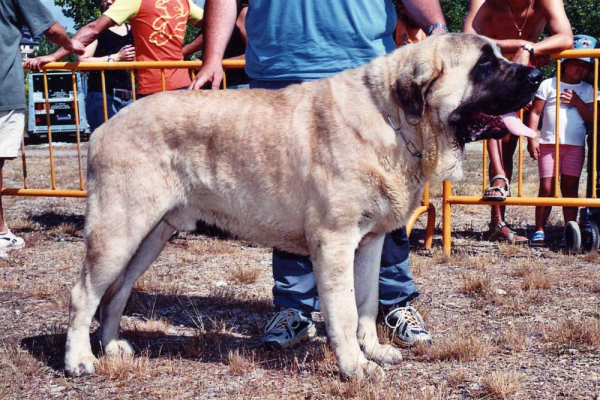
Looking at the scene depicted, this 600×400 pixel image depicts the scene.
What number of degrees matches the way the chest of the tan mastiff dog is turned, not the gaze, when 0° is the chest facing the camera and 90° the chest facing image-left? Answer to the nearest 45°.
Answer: approximately 270°

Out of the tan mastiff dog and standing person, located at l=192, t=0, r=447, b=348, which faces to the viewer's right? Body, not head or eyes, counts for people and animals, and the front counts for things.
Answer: the tan mastiff dog

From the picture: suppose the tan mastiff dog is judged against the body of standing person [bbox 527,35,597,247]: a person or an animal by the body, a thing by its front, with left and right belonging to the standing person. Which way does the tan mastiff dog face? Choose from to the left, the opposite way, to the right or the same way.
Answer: to the left

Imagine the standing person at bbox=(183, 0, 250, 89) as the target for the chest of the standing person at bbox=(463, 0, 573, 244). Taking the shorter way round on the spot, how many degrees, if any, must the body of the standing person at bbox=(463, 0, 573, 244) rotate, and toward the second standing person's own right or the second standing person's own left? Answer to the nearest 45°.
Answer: approximately 90° to the second standing person's own right

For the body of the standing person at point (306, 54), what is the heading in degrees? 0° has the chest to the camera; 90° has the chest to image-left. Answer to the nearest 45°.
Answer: approximately 0°

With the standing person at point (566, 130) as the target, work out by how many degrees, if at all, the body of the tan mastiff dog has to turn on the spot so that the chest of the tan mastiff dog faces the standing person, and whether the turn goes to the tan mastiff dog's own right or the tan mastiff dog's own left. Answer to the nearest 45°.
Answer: approximately 45° to the tan mastiff dog's own left

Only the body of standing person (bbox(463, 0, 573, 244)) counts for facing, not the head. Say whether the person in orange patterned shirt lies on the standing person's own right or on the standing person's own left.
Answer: on the standing person's own right

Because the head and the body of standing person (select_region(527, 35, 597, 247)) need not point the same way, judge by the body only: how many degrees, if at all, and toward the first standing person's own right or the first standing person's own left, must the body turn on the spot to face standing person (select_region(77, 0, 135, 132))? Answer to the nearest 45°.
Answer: approximately 90° to the first standing person's own right

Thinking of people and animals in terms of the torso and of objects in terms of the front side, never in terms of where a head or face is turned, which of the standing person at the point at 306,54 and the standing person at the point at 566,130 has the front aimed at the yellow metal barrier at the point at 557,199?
the standing person at the point at 566,130
